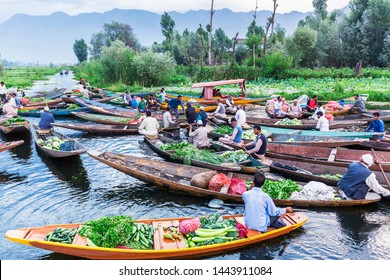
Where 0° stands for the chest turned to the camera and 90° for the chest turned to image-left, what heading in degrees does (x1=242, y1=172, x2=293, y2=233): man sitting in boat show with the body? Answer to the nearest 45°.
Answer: approximately 225°

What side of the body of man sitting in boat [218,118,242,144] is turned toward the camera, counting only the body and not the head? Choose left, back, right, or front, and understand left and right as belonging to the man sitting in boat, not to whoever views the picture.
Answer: left

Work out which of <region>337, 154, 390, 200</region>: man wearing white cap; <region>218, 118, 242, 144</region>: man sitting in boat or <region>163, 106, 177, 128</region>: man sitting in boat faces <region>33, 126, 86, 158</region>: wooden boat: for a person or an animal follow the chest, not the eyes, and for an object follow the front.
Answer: <region>218, 118, 242, 144</region>: man sitting in boat

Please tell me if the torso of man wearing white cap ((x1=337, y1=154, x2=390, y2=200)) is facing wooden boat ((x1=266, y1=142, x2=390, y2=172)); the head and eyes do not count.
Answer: no

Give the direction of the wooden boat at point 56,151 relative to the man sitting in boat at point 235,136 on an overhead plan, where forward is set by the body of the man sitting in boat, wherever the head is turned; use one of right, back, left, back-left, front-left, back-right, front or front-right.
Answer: front
